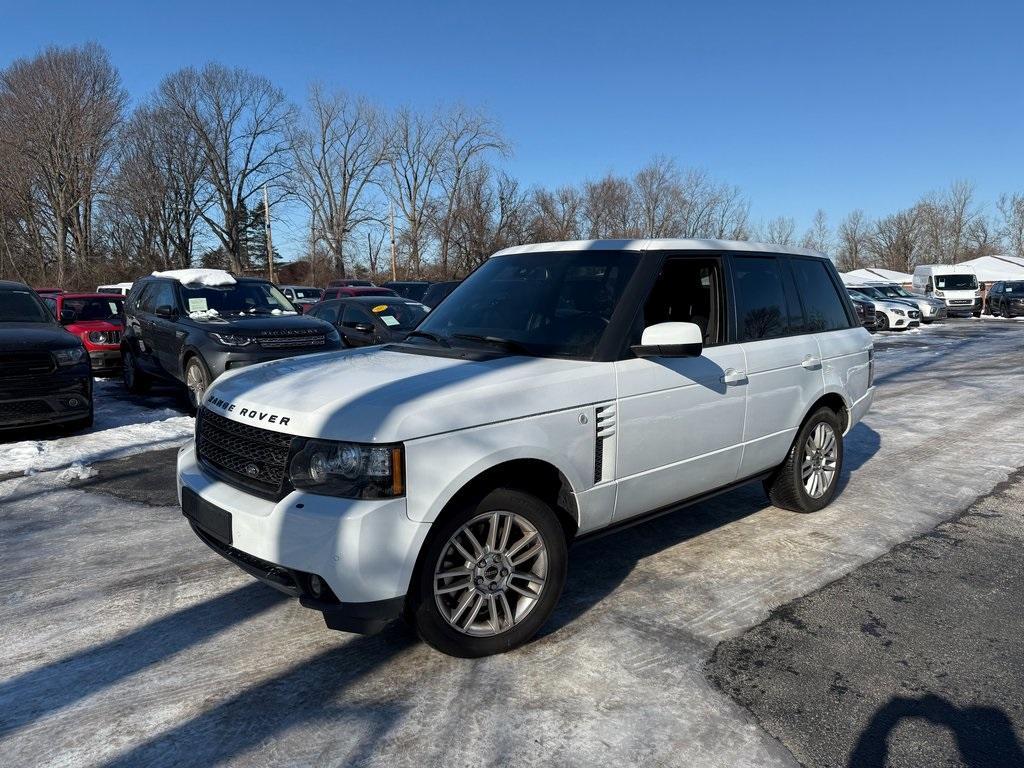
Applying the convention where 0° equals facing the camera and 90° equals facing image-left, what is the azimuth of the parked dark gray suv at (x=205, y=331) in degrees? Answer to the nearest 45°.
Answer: approximately 315°

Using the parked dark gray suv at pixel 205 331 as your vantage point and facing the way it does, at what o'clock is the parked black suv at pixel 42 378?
the parked black suv at pixel 42 378 is roughly at 3 o'clock from the parked dark gray suv at pixel 205 331.

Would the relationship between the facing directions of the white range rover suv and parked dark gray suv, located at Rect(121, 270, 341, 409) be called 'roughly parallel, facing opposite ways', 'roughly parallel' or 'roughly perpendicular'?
roughly perpendicular

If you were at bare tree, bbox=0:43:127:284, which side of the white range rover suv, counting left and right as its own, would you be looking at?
right

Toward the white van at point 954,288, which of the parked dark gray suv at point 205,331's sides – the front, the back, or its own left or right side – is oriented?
left

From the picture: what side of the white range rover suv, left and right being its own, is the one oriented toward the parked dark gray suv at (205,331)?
right

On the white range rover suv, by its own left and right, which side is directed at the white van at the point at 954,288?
back

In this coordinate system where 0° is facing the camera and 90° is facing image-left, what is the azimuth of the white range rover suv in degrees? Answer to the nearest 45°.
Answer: approximately 45°

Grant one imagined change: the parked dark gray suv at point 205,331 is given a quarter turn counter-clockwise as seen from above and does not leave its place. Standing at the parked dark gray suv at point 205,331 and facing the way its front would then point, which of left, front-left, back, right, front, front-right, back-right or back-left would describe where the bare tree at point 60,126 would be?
front-left

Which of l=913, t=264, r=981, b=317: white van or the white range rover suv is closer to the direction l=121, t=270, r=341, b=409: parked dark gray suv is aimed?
the white range rover suv
